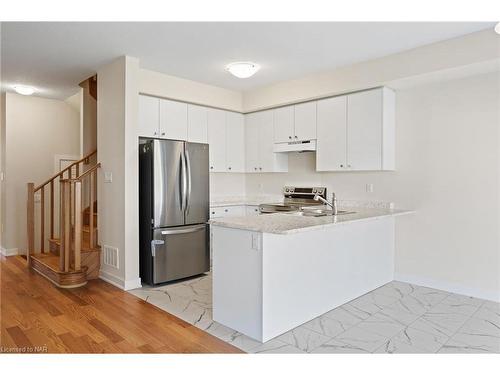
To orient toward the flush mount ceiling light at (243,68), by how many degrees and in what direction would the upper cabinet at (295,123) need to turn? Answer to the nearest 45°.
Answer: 0° — it already faces it

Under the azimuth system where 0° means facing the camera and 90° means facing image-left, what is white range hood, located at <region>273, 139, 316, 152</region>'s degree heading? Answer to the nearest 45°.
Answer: approximately 45°

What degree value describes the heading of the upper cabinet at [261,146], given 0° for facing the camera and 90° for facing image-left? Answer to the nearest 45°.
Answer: approximately 45°

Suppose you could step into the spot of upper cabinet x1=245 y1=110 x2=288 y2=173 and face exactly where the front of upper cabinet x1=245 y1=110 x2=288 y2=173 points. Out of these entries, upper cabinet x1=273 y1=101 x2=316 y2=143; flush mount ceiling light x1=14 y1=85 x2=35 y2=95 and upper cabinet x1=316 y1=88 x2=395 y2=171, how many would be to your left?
2

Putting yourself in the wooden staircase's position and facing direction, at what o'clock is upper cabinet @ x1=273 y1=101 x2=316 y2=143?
The upper cabinet is roughly at 8 o'clock from the wooden staircase.

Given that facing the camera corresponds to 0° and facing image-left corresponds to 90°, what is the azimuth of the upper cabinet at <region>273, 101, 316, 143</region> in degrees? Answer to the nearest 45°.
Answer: approximately 45°
